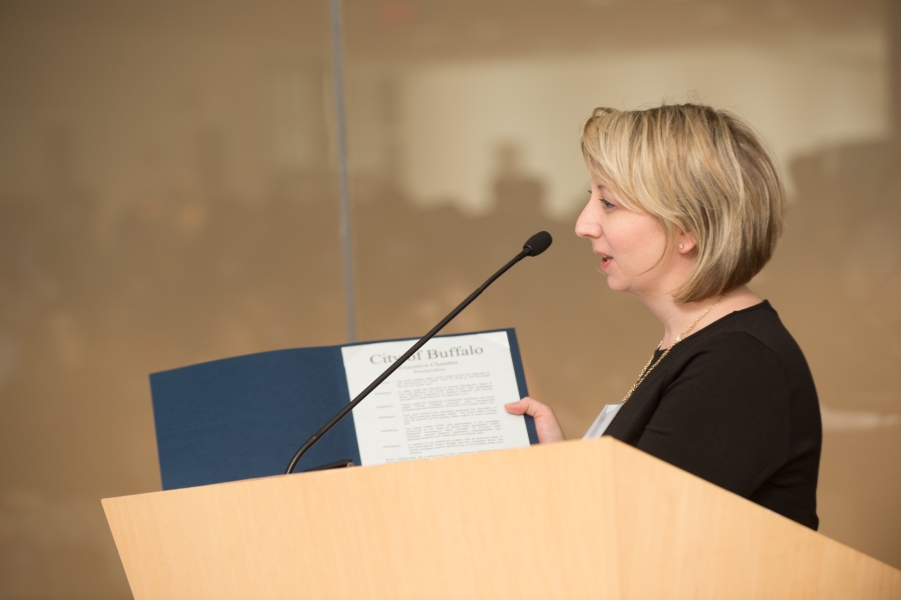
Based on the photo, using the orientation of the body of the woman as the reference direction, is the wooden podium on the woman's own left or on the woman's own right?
on the woman's own left

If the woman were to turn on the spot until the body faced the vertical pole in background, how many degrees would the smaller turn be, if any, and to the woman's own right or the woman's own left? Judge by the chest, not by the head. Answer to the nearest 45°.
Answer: approximately 45° to the woman's own right

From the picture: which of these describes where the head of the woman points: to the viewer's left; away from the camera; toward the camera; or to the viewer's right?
to the viewer's left

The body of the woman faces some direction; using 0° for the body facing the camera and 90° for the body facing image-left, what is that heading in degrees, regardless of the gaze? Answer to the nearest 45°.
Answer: approximately 90°
